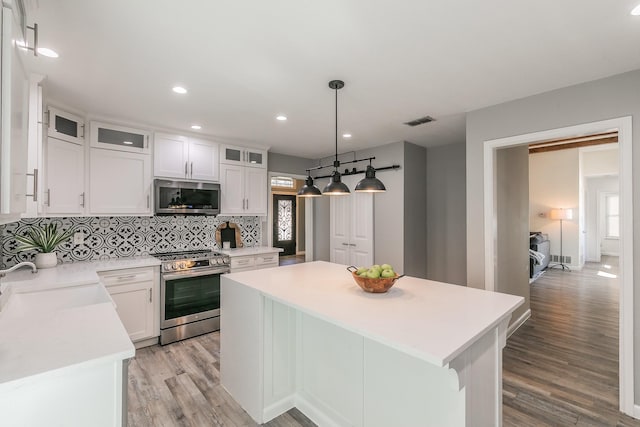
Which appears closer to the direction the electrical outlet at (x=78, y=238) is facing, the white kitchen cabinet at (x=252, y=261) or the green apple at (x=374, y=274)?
the green apple

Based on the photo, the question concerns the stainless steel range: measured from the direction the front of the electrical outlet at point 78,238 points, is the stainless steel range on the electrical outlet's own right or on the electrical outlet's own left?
on the electrical outlet's own left

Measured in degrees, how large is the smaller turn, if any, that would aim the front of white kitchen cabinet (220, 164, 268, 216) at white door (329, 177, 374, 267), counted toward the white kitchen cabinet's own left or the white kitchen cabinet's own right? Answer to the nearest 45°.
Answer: approximately 45° to the white kitchen cabinet's own left

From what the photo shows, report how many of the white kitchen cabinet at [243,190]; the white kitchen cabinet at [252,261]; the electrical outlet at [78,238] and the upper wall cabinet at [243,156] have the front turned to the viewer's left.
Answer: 0

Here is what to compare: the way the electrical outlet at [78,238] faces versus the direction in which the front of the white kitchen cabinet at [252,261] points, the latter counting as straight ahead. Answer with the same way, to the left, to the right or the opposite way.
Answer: the same way

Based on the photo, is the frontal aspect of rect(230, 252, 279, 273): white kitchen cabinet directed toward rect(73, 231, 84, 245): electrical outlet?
no

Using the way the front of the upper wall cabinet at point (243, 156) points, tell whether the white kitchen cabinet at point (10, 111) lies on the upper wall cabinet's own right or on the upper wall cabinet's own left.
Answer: on the upper wall cabinet's own right

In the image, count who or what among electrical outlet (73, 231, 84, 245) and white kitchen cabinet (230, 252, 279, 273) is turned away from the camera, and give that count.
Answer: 0

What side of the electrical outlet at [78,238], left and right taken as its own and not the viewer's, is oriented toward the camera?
front

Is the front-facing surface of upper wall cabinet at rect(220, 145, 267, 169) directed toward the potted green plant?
no

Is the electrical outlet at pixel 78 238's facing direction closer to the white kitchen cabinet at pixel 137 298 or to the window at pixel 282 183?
the white kitchen cabinet

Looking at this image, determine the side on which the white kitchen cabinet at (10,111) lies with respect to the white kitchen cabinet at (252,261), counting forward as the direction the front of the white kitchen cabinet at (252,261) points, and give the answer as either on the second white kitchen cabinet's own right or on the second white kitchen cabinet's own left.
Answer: on the second white kitchen cabinet's own right

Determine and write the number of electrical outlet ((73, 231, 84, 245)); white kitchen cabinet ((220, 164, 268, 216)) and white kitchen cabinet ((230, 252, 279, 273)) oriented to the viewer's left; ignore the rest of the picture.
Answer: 0

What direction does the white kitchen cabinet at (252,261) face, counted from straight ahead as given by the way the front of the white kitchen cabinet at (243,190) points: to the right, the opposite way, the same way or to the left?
the same way

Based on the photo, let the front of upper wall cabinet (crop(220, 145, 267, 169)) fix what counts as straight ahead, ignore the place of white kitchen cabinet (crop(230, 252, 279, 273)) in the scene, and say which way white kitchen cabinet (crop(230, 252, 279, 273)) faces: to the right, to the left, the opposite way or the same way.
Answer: the same way

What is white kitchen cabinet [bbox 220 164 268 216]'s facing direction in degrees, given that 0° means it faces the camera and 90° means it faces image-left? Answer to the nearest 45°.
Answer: approximately 315°

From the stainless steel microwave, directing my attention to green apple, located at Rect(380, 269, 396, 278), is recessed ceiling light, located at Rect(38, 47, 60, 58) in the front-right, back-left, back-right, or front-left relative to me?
front-right
